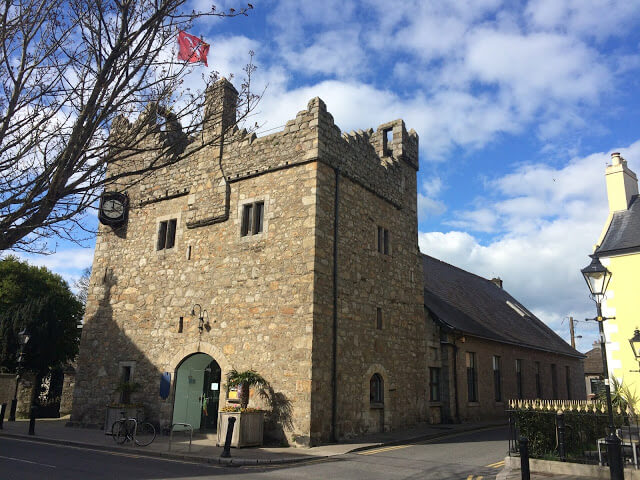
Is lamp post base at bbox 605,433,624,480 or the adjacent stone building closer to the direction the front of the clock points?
the lamp post base

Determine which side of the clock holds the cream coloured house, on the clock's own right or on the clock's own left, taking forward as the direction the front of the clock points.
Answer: on the clock's own left

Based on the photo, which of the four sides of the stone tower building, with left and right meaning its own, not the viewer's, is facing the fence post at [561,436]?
left

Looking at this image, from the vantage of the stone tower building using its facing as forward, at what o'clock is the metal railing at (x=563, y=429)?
The metal railing is roughly at 9 o'clock from the stone tower building.

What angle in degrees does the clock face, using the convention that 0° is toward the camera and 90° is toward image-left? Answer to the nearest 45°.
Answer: approximately 0°

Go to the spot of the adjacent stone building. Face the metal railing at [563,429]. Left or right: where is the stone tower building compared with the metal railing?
right

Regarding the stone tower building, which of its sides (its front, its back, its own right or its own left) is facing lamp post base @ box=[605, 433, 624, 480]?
left
